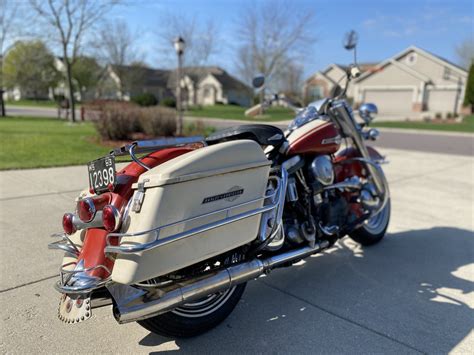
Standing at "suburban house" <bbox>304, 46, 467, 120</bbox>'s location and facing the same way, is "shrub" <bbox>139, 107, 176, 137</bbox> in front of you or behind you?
in front

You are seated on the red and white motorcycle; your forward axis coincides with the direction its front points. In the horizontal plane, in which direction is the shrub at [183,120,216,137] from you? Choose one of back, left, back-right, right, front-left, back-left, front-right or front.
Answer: front-left

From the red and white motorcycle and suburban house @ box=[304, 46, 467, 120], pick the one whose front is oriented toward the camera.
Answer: the suburban house

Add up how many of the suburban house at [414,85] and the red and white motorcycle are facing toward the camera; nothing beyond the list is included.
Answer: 1

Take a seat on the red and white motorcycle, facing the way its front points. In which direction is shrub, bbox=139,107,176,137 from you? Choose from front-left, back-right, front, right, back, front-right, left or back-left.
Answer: front-left

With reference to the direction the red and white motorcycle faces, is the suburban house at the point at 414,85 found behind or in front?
in front

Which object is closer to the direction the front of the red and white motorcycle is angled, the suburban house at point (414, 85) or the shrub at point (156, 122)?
the suburban house

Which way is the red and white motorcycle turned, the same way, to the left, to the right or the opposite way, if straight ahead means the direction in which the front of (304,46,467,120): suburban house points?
the opposite way

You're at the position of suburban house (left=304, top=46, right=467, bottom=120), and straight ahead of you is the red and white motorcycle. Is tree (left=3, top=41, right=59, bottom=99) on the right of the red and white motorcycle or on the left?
right

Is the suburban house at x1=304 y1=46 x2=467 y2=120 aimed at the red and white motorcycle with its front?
yes

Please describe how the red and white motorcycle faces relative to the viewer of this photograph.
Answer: facing away from the viewer and to the right of the viewer

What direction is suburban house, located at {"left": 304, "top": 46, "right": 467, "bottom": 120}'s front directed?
toward the camera

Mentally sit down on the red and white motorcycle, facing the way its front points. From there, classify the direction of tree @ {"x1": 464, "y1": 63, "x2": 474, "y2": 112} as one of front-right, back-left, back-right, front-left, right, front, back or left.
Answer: front
